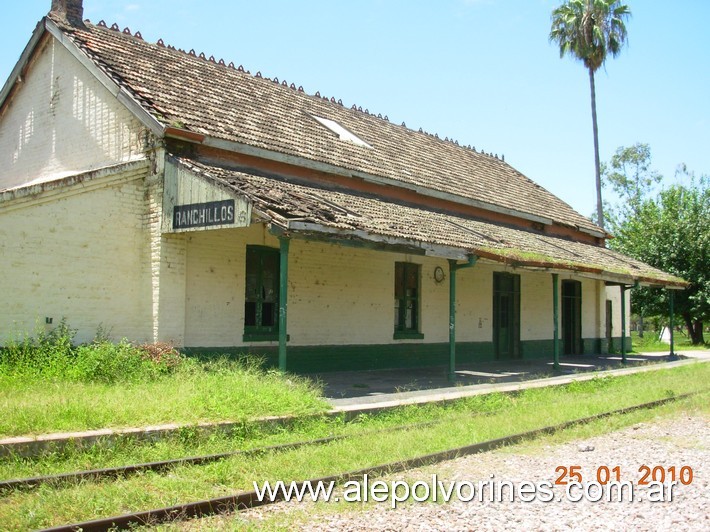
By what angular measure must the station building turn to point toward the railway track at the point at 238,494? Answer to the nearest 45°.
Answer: approximately 45° to its right

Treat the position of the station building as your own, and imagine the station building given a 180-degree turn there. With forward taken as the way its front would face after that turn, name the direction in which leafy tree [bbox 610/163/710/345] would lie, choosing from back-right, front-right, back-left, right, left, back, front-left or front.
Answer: right
